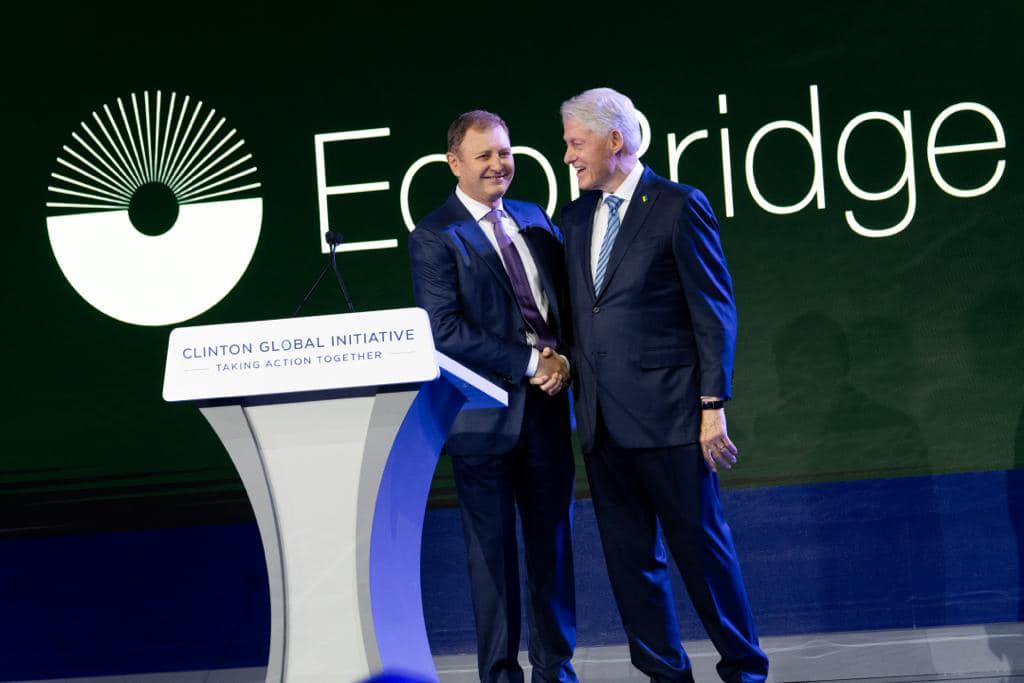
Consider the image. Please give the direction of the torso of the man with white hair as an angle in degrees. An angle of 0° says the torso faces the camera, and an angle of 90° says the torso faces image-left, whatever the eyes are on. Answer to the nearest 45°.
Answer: approximately 45°

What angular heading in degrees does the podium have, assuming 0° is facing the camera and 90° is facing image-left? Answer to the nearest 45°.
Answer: approximately 45°

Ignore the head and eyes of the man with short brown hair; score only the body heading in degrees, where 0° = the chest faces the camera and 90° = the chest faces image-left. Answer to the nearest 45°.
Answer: approximately 315°

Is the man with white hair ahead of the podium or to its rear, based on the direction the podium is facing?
to the rear
